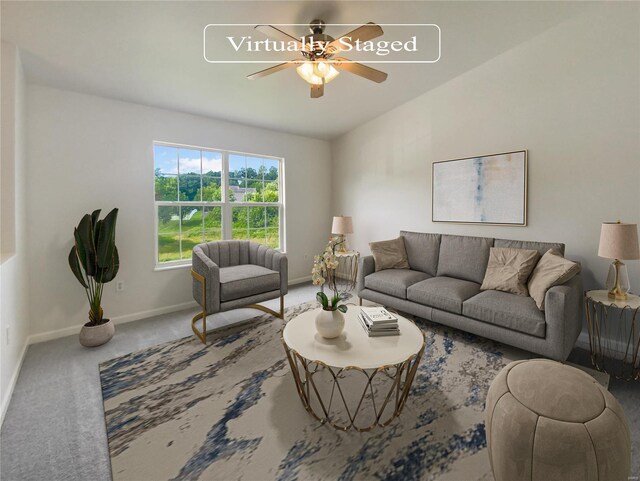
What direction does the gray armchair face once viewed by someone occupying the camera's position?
facing the viewer and to the right of the viewer

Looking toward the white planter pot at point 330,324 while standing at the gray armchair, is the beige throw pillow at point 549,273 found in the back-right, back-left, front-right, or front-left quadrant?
front-left

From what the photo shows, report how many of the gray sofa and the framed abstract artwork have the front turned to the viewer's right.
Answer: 0

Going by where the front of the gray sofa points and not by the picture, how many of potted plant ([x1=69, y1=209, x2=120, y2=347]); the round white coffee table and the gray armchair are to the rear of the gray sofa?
0

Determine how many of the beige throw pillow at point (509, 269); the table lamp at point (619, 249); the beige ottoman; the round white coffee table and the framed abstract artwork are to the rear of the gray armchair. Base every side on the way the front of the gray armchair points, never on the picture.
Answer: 0

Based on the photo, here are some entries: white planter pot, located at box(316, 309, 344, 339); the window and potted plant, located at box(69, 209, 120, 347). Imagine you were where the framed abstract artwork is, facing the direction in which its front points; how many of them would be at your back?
0

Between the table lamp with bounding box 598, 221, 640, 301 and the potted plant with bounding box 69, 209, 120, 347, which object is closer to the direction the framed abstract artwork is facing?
the potted plant

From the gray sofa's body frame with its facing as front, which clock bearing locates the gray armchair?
The gray armchair is roughly at 1 o'clock from the gray sofa.

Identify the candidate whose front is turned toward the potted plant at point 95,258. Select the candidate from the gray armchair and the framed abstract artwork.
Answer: the framed abstract artwork

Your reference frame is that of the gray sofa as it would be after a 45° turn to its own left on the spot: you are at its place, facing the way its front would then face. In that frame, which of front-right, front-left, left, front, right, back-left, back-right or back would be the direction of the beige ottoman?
front

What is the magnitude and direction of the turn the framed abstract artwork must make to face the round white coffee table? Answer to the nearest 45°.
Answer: approximately 45° to its left

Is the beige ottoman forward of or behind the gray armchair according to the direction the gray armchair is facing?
forward

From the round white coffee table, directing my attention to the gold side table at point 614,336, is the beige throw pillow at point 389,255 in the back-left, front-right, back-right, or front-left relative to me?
front-left

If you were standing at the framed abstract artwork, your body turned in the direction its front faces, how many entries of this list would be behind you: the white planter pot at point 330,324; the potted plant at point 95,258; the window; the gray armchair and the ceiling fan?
0

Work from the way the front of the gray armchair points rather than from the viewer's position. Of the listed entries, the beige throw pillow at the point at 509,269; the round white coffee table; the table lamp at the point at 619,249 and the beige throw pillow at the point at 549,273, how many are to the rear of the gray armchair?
0

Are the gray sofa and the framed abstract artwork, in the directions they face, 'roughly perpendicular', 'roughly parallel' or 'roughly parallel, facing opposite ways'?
roughly parallel

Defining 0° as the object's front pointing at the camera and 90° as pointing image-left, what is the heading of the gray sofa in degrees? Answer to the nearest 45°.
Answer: approximately 45°

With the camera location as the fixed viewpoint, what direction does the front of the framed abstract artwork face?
facing the viewer and to the left of the viewer

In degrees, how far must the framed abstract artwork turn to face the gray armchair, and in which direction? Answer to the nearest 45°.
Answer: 0° — it already faces it

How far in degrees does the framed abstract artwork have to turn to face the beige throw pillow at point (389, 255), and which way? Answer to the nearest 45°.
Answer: approximately 45° to its right

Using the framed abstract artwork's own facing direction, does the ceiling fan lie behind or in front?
in front

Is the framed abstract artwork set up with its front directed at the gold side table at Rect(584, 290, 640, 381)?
no
